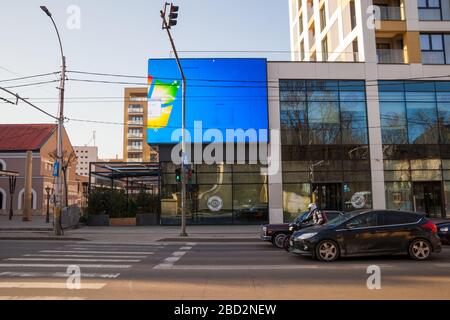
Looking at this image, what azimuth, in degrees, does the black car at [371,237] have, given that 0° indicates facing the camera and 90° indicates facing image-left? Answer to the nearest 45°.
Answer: approximately 90°

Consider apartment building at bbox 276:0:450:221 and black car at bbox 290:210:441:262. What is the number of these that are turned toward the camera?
1

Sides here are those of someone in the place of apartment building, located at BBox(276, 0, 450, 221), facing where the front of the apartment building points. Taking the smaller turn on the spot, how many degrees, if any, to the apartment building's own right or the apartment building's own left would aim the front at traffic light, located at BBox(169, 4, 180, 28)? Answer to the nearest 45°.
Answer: approximately 45° to the apartment building's own right

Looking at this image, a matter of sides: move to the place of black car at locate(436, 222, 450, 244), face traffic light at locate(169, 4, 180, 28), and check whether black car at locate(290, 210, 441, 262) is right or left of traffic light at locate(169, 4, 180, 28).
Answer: left
